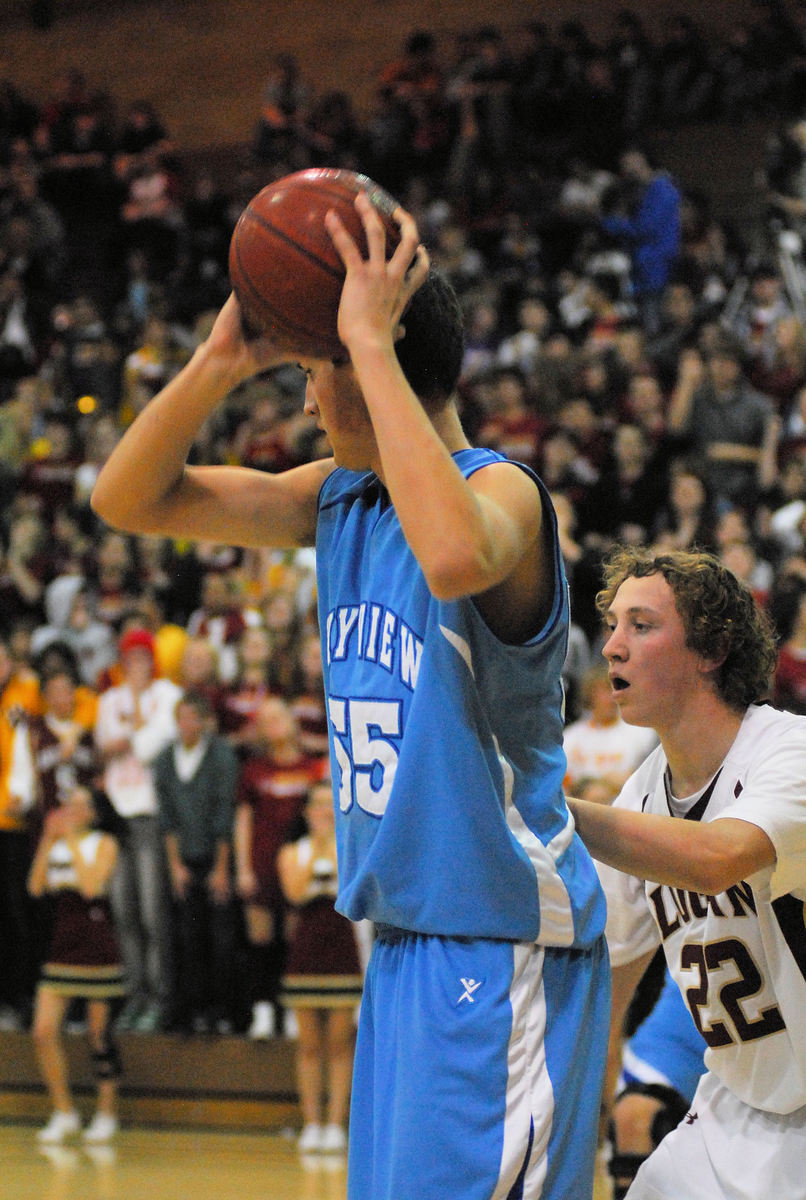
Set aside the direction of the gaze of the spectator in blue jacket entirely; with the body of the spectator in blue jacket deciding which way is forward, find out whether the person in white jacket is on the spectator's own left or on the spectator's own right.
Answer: on the spectator's own left

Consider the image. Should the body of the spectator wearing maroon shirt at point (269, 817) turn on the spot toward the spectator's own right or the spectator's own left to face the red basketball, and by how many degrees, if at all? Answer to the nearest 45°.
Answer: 0° — they already face it

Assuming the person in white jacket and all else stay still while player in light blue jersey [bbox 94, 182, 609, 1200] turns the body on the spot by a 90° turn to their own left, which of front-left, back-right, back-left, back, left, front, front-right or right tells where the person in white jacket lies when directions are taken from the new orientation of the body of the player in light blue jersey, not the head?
back-left

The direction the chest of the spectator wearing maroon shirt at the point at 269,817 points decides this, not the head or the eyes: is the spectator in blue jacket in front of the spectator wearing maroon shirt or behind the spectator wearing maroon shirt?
behind

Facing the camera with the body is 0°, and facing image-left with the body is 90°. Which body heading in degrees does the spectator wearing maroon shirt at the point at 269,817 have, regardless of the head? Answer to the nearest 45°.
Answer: approximately 0°

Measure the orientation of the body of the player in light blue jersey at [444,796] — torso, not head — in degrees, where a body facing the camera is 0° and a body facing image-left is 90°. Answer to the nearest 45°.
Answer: approximately 45°
